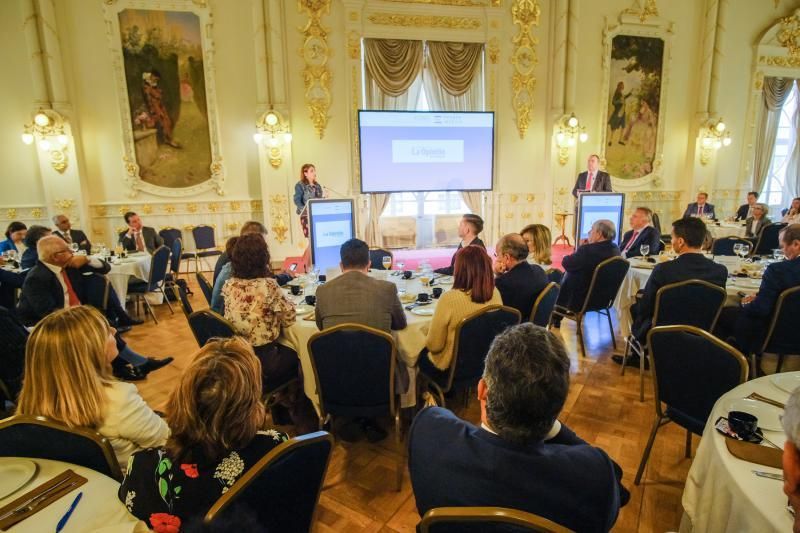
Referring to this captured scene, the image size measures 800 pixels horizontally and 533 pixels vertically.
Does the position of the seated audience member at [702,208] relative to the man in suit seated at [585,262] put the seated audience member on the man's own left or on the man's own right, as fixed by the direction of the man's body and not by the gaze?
on the man's own right

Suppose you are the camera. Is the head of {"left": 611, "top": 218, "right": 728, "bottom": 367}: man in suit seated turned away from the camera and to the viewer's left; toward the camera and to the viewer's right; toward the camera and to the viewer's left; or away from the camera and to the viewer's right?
away from the camera and to the viewer's left

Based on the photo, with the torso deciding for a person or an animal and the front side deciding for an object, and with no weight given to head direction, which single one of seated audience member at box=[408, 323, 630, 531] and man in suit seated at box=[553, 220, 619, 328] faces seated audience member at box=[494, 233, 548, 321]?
seated audience member at box=[408, 323, 630, 531]

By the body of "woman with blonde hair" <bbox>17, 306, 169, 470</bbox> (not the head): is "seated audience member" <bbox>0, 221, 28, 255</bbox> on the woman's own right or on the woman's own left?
on the woman's own left

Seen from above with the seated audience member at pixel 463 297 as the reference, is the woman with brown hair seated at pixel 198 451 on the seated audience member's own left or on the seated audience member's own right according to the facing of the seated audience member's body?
on the seated audience member's own left

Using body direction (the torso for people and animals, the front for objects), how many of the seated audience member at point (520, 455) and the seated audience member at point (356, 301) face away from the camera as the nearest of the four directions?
2

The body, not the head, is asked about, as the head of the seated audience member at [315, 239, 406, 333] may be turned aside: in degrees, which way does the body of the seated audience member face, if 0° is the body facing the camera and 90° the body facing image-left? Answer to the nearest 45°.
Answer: approximately 180°

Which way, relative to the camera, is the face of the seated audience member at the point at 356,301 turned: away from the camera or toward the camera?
away from the camera

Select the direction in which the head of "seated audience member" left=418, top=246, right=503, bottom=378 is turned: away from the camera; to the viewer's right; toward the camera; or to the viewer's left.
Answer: away from the camera

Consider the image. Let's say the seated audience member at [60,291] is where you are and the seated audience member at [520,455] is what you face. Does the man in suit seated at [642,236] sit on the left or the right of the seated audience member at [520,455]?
left

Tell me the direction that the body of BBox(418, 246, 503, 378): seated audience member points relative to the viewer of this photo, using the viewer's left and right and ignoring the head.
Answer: facing away from the viewer and to the left of the viewer

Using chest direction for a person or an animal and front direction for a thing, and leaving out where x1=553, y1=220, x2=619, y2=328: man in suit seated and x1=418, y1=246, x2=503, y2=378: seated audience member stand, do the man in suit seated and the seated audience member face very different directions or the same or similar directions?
same or similar directions

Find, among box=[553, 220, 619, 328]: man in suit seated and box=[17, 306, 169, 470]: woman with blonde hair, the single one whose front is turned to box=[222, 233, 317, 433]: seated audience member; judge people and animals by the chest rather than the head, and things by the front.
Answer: the woman with blonde hair

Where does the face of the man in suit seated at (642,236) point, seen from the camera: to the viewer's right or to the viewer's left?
to the viewer's left

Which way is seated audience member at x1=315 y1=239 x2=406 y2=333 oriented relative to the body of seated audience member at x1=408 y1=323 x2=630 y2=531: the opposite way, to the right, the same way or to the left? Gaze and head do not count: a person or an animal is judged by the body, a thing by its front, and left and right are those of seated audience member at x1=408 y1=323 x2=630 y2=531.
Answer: the same way

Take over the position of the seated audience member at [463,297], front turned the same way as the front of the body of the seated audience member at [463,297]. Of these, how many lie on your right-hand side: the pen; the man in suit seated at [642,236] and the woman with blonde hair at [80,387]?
1

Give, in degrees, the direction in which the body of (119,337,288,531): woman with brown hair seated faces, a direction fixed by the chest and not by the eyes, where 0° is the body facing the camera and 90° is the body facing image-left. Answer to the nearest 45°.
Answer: approximately 180°

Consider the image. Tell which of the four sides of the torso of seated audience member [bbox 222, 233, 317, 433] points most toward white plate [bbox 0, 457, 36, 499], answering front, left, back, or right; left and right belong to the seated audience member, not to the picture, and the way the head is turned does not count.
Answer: back

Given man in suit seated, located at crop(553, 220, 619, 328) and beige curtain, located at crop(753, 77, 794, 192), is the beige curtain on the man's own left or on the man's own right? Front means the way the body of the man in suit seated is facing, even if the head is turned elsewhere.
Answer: on the man's own right

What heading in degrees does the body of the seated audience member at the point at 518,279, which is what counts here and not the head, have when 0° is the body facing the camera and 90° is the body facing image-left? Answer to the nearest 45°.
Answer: approximately 135°

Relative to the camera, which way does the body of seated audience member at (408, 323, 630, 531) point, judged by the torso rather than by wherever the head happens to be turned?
away from the camera
